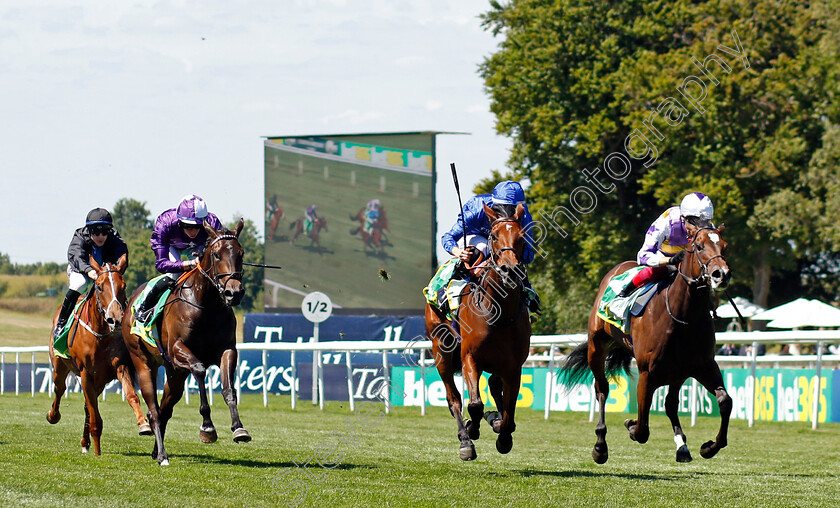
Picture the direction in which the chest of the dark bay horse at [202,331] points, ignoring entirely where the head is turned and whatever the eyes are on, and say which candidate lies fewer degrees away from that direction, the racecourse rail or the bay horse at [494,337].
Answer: the bay horse

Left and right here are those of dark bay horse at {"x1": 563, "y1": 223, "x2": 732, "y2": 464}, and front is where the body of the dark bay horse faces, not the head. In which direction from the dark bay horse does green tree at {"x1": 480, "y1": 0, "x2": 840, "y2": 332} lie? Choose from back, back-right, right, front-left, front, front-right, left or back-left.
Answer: back-left

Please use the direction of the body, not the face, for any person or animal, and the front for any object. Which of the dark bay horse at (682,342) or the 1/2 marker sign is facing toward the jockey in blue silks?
the 1/2 marker sign

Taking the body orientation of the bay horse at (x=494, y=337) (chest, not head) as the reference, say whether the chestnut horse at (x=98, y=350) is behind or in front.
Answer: behind

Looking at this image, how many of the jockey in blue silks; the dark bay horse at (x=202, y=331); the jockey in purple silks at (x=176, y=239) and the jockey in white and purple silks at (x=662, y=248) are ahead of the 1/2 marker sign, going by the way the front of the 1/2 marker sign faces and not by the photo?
4

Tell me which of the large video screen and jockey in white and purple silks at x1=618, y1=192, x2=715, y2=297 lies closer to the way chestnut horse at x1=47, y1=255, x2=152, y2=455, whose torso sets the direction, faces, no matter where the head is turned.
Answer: the jockey in white and purple silks
